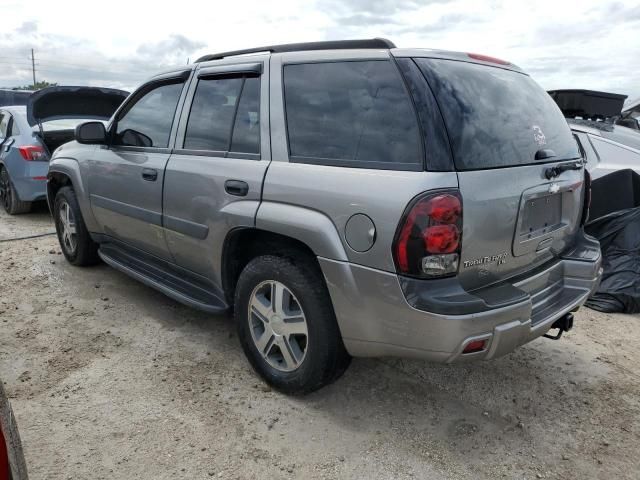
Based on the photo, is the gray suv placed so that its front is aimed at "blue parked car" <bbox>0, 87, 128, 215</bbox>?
yes

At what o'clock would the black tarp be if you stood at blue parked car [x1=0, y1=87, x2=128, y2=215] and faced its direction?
The black tarp is roughly at 6 o'clock from the blue parked car.

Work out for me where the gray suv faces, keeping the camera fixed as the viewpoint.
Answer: facing away from the viewer and to the left of the viewer

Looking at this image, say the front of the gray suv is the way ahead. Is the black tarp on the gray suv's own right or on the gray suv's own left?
on the gray suv's own right

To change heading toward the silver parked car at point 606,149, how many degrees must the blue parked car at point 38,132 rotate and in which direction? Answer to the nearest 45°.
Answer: approximately 180°

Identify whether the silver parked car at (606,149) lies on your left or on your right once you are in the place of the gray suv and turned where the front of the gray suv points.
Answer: on your right

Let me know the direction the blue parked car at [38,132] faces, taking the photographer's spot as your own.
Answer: facing away from the viewer and to the left of the viewer
